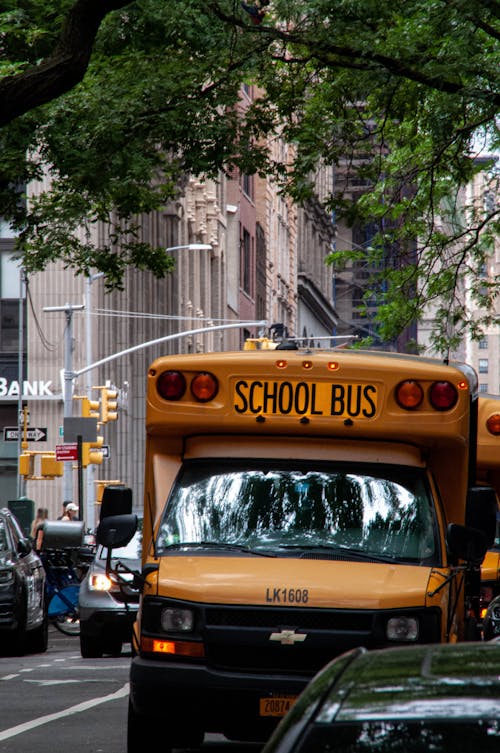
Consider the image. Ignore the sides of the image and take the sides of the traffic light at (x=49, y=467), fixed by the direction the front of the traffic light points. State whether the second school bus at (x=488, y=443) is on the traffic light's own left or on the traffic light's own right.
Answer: on the traffic light's own right

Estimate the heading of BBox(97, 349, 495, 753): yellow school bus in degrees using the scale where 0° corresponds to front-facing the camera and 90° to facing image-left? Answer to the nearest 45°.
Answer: approximately 0°

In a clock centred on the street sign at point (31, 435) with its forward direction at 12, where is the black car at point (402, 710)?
The black car is roughly at 12 o'clock from the street sign.

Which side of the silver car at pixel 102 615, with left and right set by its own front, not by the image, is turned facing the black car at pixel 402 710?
front

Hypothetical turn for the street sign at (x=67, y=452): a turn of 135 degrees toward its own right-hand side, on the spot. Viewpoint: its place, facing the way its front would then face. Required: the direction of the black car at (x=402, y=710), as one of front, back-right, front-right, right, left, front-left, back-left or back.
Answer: back-left

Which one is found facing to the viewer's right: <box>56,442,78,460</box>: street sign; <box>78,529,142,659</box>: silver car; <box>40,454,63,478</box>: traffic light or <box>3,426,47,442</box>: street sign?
the traffic light

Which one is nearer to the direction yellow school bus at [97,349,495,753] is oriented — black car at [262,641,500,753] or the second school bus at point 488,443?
the black car

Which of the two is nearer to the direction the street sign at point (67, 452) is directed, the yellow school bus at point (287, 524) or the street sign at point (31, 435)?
the yellow school bus
